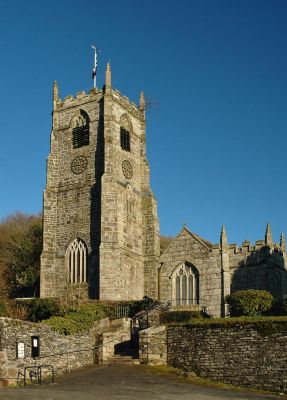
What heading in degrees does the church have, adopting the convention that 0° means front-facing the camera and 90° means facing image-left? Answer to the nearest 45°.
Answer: approximately 45°

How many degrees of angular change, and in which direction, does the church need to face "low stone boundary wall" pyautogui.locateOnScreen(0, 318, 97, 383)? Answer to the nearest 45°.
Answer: approximately 45° to its left

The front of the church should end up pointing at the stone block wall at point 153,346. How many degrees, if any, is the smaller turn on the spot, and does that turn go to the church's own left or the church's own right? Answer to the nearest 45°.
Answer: approximately 45° to the church's own left
